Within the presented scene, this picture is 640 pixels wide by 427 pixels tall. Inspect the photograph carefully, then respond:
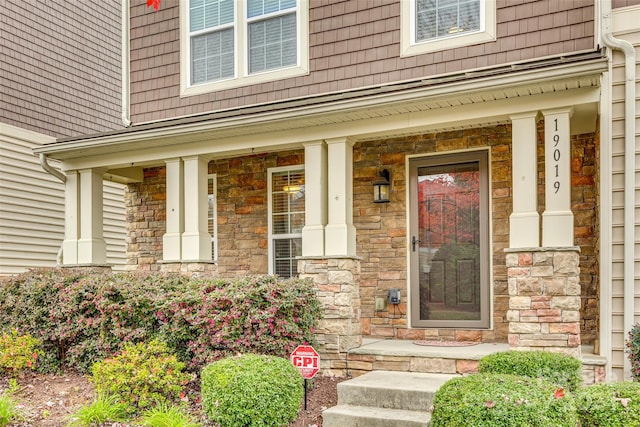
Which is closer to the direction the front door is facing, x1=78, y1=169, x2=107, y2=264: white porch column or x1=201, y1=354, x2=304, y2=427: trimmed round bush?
the trimmed round bush

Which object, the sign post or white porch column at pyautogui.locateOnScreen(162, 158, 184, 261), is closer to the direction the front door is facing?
the sign post

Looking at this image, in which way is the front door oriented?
toward the camera

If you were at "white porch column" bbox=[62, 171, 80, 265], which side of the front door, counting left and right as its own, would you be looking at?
right

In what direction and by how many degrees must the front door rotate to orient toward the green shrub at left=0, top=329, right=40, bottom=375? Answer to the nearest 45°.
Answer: approximately 45° to its right

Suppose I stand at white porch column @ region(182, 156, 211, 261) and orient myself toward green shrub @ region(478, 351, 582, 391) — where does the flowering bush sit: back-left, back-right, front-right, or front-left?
front-right

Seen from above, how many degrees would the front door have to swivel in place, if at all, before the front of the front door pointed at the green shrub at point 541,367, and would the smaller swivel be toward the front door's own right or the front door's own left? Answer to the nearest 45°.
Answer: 0° — it already faces it

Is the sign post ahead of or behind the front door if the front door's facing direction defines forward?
ahead

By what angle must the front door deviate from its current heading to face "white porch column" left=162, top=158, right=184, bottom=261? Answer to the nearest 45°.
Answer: approximately 90° to its right

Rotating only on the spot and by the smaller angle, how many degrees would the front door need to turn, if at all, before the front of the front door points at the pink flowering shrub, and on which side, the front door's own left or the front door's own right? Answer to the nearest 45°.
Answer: approximately 45° to the front door's own right

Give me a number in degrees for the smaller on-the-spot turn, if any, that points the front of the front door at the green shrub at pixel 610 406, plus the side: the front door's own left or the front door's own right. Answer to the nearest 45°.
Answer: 0° — it already faces it

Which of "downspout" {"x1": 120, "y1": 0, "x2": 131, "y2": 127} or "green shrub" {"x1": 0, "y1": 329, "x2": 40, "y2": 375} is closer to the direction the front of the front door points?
the green shrub

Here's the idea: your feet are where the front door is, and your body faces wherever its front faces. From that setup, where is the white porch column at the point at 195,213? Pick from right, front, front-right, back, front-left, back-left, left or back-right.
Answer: right

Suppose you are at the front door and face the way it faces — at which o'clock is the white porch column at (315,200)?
The white porch column is roughly at 2 o'clock from the front door.

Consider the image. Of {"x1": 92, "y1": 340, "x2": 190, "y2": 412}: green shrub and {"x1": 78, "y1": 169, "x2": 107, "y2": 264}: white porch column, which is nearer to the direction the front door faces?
the green shrub

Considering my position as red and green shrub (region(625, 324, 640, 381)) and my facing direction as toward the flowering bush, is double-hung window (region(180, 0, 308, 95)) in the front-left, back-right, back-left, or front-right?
front-right

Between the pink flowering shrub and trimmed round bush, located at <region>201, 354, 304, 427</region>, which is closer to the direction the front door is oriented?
the trimmed round bush

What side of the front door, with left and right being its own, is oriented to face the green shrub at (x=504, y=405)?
front
